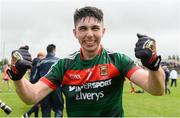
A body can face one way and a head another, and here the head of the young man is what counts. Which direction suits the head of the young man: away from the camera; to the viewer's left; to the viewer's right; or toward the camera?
toward the camera

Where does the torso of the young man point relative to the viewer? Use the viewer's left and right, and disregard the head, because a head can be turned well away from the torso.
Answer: facing the viewer
